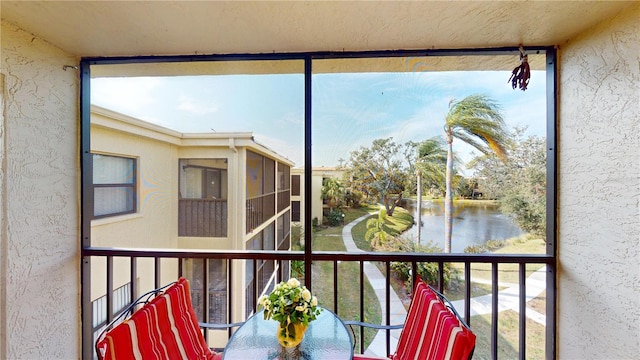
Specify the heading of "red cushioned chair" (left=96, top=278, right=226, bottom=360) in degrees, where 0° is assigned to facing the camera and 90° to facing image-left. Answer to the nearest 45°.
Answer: approximately 315°

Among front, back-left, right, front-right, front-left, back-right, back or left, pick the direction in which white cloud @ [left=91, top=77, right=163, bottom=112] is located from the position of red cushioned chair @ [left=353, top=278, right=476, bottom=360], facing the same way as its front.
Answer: front-right

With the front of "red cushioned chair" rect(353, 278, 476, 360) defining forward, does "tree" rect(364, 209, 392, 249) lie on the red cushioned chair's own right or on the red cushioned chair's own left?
on the red cushioned chair's own right

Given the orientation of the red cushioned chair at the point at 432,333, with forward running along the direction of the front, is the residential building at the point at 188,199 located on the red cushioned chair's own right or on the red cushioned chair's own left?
on the red cushioned chair's own right

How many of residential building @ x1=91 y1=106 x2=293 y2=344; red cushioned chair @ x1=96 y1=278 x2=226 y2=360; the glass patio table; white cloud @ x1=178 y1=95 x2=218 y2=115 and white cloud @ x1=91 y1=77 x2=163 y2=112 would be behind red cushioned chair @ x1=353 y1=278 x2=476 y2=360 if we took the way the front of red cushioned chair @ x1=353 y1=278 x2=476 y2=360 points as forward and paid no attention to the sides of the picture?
0

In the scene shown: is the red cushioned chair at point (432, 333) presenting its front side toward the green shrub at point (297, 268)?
no

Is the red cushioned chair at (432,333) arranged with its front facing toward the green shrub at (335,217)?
no

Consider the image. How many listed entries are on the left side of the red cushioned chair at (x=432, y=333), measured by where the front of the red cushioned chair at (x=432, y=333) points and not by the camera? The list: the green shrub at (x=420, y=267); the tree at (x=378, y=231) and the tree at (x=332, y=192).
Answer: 0

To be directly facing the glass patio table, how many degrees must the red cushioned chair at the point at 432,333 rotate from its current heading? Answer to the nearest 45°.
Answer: approximately 45° to its right

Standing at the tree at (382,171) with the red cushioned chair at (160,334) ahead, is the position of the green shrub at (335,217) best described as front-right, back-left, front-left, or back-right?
front-right
